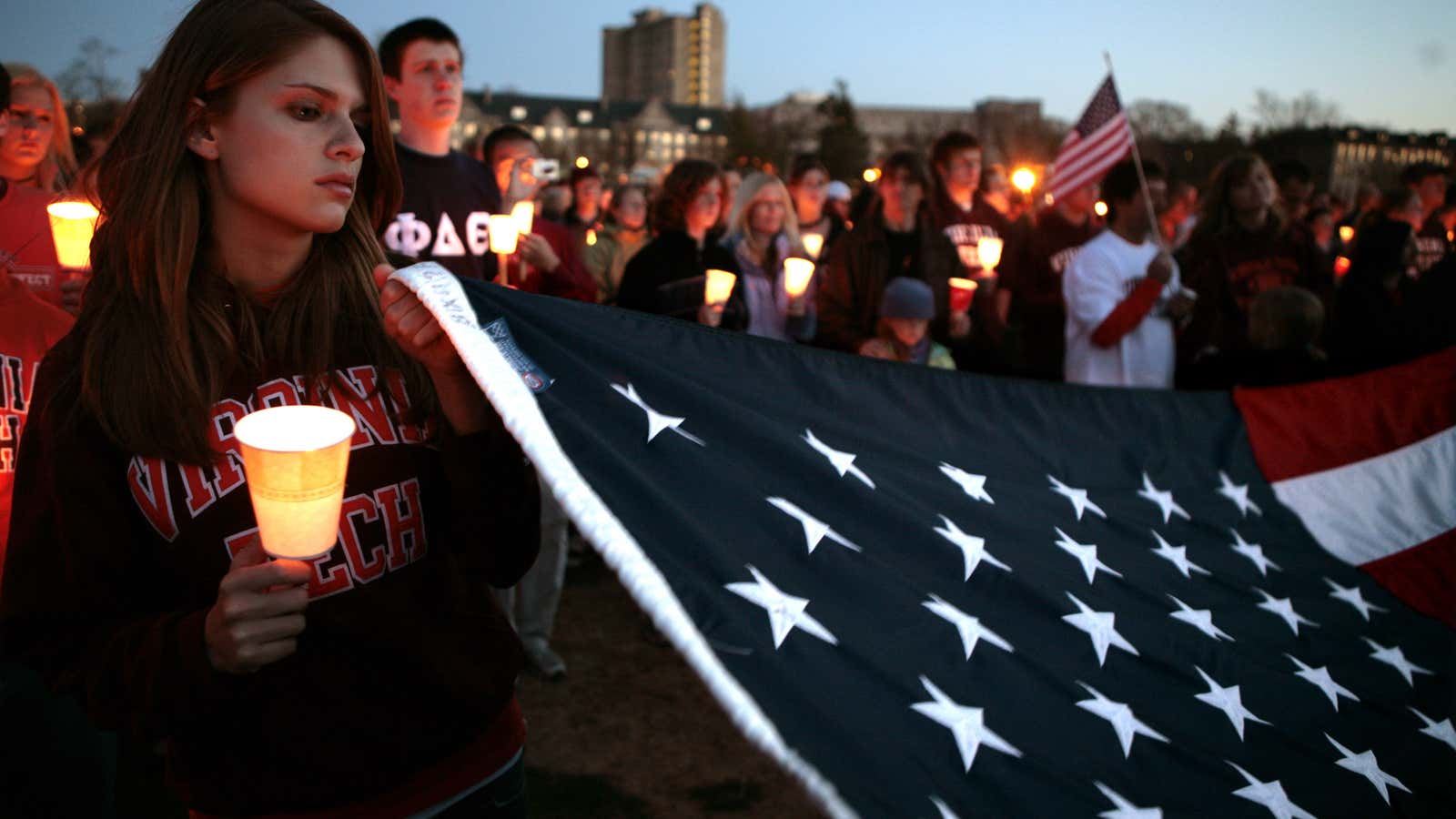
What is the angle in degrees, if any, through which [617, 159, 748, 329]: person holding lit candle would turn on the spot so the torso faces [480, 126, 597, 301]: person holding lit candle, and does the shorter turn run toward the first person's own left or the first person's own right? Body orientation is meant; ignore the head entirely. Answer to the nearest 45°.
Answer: approximately 90° to the first person's own right

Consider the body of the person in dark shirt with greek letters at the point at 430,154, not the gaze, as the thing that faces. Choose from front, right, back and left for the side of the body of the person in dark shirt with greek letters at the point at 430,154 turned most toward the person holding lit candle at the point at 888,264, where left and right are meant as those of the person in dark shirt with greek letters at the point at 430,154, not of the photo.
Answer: left

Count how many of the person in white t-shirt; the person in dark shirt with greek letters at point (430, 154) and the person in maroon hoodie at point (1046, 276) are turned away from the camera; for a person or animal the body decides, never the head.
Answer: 0

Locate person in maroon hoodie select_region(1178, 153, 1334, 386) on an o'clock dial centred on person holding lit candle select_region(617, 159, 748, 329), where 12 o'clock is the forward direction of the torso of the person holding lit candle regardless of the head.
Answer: The person in maroon hoodie is roughly at 10 o'clock from the person holding lit candle.

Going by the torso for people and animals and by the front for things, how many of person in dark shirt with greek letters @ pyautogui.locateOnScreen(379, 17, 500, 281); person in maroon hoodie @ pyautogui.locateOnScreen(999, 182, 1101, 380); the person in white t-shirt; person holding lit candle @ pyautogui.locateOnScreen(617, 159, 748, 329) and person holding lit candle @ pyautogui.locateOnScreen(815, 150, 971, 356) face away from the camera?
0

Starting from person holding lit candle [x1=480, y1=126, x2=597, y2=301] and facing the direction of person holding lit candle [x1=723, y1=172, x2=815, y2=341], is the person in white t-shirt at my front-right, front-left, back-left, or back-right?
front-right

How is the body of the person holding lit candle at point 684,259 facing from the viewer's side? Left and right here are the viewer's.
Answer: facing the viewer and to the right of the viewer

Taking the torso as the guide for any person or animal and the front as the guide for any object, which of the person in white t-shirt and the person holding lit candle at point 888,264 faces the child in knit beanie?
the person holding lit candle

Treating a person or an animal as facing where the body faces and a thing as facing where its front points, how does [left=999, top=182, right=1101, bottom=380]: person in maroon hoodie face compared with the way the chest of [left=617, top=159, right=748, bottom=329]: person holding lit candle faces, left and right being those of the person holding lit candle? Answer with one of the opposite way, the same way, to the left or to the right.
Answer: the same way

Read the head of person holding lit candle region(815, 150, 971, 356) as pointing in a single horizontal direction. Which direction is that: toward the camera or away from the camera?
toward the camera

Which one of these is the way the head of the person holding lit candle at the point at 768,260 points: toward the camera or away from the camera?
toward the camera

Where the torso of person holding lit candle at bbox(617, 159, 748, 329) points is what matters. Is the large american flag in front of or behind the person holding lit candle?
in front

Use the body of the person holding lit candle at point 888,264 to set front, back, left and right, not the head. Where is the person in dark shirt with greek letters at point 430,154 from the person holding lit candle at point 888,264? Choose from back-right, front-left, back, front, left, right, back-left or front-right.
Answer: front-right

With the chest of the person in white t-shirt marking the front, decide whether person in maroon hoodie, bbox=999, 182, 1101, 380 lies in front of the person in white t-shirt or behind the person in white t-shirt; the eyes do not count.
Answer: behind

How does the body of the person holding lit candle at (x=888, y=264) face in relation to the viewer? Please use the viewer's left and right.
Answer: facing the viewer
